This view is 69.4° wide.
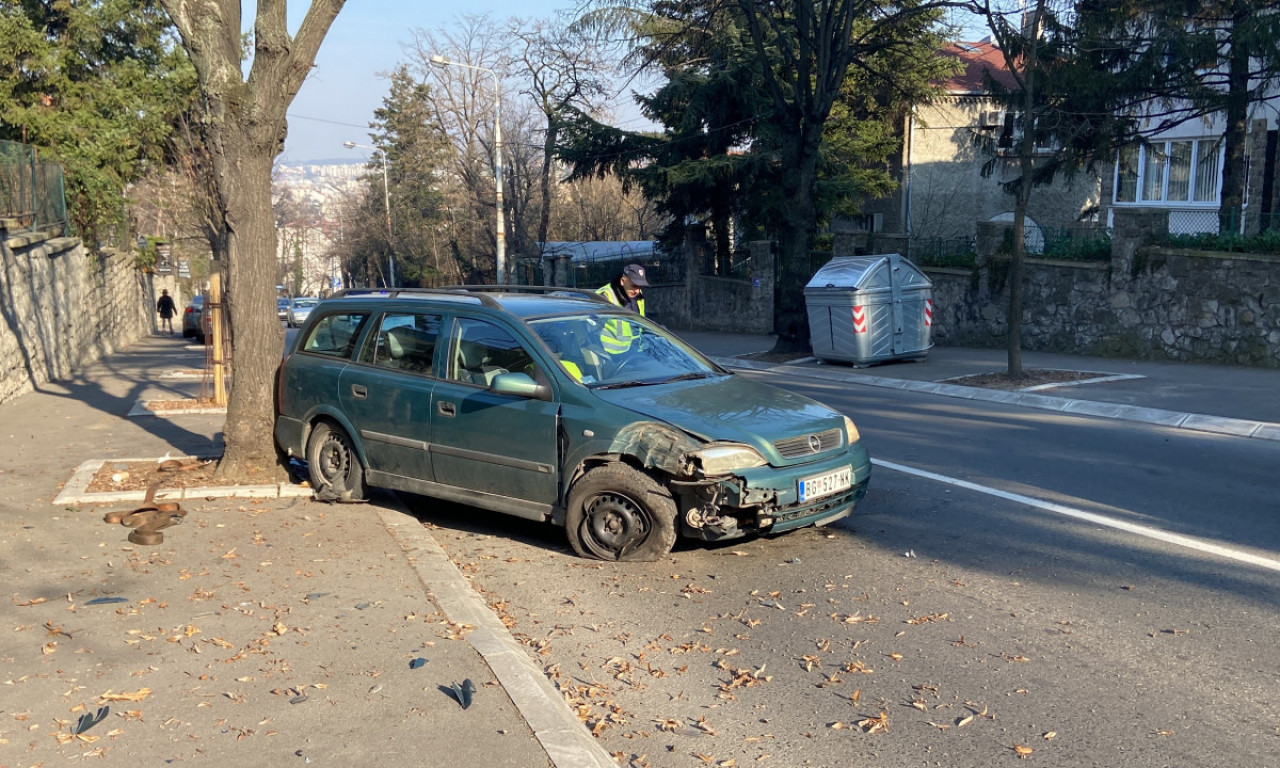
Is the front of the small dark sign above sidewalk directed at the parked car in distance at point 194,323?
yes

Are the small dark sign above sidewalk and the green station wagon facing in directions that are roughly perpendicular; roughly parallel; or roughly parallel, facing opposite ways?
roughly parallel

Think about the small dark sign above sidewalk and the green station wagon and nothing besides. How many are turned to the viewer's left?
0

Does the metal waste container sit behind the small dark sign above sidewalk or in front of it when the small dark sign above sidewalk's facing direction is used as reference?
in front

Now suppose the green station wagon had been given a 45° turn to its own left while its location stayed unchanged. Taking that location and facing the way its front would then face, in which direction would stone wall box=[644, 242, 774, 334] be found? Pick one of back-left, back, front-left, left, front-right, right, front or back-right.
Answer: left

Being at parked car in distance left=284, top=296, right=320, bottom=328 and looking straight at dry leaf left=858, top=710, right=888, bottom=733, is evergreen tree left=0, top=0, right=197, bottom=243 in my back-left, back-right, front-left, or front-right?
front-right

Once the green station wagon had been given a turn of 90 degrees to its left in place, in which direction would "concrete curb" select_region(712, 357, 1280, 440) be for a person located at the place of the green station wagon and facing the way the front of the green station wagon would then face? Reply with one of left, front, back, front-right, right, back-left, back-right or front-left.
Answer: front

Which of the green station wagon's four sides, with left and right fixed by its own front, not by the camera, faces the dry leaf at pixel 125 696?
right

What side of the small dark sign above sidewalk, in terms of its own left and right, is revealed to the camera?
front

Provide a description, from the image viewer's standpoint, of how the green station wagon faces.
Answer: facing the viewer and to the right of the viewer

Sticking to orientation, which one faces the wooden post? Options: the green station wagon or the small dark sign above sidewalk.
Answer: the small dark sign above sidewalk

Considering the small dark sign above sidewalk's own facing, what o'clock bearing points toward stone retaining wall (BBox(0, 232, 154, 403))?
The stone retaining wall is roughly at 12 o'clock from the small dark sign above sidewalk.

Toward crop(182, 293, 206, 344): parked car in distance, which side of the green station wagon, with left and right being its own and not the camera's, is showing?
back

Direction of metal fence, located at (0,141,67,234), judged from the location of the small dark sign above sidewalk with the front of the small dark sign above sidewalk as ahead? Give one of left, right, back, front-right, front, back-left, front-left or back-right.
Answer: front

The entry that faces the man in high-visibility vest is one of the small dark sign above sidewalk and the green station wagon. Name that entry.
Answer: the small dark sign above sidewalk
